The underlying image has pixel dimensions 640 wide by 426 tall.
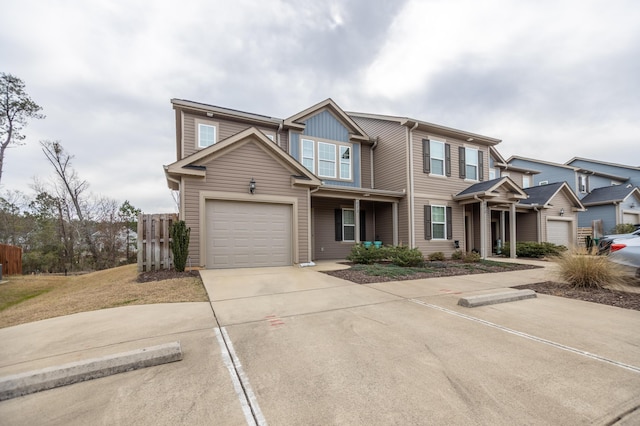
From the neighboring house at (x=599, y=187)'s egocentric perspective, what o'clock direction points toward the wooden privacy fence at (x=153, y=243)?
The wooden privacy fence is roughly at 2 o'clock from the neighboring house.

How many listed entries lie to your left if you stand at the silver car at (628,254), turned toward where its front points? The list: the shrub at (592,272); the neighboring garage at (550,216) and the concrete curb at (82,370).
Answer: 1

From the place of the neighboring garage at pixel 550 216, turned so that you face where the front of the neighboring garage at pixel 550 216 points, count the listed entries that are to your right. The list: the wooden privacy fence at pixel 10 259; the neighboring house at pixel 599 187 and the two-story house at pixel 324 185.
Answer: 2

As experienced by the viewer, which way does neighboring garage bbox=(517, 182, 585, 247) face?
facing the viewer and to the right of the viewer

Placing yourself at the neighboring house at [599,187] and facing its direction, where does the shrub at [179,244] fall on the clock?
The shrub is roughly at 2 o'clock from the neighboring house.

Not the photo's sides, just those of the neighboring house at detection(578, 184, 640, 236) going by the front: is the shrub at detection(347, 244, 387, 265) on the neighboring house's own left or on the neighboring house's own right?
on the neighboring house's own right

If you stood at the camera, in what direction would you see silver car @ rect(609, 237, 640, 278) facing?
facing to the right of the viewer

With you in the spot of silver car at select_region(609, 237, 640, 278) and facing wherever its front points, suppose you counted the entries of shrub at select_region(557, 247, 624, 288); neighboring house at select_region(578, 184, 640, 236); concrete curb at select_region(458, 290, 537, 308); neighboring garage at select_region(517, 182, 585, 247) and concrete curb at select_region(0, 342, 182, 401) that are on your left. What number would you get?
2

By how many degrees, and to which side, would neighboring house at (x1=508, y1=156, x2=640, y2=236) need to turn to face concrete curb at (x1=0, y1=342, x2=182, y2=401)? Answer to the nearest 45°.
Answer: approximately 45° to its right

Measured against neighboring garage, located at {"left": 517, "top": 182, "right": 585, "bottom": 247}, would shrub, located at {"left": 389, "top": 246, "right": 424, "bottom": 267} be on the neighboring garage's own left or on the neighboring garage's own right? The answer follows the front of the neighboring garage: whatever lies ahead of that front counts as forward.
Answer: on the neighboring garage's own right

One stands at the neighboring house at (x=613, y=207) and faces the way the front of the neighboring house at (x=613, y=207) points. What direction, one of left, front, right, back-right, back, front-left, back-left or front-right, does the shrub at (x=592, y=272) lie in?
front-right
